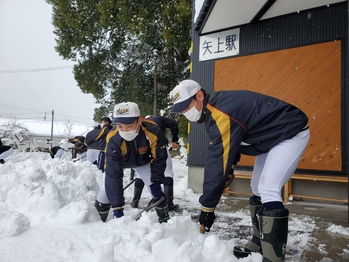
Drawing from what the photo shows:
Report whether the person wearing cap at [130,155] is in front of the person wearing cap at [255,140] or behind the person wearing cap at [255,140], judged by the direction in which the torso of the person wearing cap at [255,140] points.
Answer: in front

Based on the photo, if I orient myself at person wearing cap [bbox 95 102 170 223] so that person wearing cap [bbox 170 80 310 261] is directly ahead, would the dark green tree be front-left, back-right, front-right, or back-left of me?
back-left

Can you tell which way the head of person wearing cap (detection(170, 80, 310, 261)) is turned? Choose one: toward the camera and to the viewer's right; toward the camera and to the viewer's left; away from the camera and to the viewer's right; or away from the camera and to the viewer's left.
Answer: toward the camera and to the viewer's left

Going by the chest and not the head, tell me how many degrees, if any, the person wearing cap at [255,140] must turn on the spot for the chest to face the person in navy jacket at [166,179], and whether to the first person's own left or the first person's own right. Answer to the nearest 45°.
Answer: approximately 45° to the first person's own right

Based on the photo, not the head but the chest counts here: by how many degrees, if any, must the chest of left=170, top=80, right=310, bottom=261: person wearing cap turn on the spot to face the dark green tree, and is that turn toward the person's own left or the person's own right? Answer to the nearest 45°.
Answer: approximately 45° to the person's own right

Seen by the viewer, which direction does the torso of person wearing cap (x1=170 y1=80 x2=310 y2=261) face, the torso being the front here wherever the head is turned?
to the viewer's left
